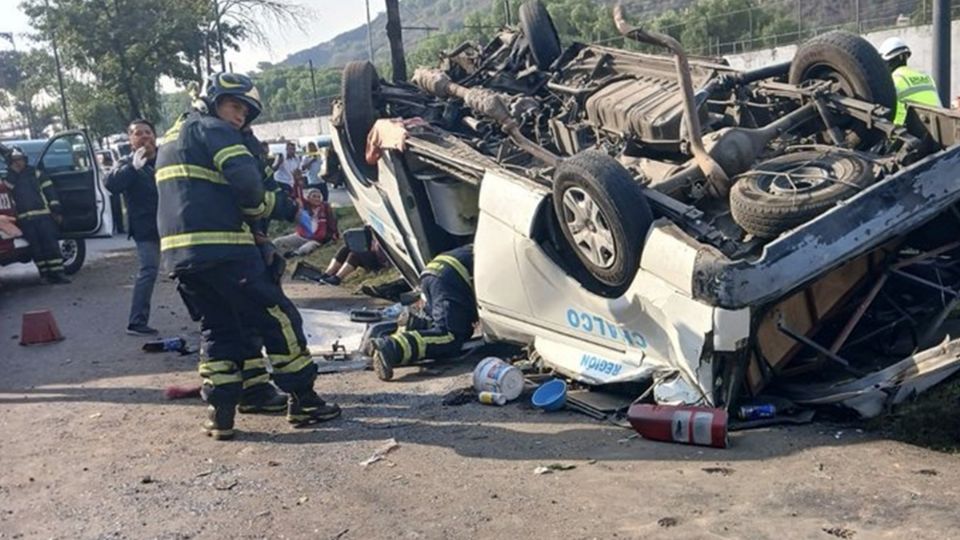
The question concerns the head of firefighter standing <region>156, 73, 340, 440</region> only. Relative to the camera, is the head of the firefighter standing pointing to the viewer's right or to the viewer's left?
to the viewer's right

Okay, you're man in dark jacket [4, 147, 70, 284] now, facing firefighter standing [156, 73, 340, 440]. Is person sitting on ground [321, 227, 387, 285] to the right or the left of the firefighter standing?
left

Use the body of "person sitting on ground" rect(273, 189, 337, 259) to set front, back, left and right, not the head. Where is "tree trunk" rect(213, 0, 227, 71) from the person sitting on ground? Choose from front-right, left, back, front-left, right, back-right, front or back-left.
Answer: back-right

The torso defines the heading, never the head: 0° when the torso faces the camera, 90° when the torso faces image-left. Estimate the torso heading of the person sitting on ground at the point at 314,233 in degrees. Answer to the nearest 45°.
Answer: approximately 45°

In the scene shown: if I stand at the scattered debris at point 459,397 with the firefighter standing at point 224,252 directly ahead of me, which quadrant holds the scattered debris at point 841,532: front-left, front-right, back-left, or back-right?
back-left

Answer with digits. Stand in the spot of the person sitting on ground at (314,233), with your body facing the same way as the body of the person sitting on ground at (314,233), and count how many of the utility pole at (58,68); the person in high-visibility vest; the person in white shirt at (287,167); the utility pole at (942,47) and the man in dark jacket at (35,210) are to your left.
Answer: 2

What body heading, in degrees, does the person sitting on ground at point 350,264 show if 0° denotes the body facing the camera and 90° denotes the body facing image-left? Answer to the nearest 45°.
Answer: approximately 45°

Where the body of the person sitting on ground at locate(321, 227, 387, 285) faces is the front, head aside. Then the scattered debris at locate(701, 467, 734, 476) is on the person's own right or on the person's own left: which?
on the person's own left

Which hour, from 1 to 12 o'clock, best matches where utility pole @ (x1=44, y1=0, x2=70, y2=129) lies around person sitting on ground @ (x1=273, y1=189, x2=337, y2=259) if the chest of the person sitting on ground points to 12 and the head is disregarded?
The utility pole is roughly at 4 o'clock from the person sitting on ground.

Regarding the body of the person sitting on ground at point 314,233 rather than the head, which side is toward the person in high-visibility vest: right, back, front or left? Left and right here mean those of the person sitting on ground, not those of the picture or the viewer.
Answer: left

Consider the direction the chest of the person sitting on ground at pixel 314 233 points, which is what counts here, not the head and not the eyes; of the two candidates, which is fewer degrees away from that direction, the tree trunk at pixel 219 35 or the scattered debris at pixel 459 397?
the scattered debris

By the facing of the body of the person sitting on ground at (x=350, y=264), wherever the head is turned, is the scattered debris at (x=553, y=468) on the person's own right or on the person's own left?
on the person's own left

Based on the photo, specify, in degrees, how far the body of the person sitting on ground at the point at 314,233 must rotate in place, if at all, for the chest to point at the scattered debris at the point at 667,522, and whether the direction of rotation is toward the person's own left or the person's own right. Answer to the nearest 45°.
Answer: approximately 45° to the person's own left
